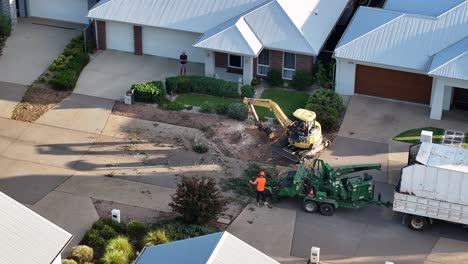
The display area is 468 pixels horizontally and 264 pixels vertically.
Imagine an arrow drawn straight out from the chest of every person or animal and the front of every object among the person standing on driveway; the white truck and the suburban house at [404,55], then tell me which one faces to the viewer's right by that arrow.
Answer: the white truck

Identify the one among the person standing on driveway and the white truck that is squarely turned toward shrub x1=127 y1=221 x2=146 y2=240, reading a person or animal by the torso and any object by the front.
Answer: the person standing on driveway

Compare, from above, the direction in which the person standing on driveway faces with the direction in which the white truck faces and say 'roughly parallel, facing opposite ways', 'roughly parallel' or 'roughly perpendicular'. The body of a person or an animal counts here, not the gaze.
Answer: roughly perpendicular

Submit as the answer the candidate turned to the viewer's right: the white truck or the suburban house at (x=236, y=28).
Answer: the white truck

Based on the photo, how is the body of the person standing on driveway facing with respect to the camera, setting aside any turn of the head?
toward the camera

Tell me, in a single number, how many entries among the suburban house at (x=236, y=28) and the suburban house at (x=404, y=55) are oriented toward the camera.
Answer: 2

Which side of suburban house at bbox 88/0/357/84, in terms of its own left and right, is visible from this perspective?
front

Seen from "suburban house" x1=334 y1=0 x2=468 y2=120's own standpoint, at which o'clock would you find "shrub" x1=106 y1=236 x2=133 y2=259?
The shrub is roughly at 1 o'clock from the suburban house.

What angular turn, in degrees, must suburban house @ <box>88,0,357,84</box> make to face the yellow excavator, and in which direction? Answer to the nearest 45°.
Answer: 0° — it already faces it

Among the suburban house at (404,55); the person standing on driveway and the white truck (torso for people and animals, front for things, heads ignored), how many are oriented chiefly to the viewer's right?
1

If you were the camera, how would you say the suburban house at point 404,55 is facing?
facing the viewer

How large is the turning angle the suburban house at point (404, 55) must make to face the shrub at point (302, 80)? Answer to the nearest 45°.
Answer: approximately 90° to its right

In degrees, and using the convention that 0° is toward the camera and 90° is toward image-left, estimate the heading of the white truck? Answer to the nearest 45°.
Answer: approximately 270°

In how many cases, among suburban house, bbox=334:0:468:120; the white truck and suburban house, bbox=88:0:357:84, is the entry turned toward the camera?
2

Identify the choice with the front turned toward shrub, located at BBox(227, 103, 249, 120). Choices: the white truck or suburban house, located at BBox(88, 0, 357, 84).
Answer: the suburban house
